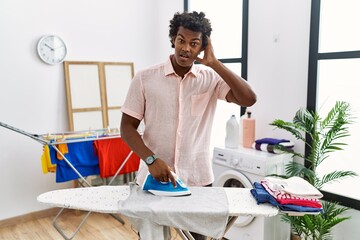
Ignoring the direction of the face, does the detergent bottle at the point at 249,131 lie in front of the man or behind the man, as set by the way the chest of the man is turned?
behind

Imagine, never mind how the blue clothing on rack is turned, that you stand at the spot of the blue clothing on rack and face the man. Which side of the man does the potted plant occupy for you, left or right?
left

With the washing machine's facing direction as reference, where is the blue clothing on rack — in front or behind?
in front

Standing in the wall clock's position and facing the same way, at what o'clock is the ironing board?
The ironing board is roughly at 12 o'clock from the wall clock.

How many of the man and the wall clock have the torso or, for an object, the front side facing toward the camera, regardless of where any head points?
2

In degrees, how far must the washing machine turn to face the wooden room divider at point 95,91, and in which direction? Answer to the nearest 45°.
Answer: approximately 45° to its right

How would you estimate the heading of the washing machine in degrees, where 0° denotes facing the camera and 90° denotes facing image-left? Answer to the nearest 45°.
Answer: approximately 45°

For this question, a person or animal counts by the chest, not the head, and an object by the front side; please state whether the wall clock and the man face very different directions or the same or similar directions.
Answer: same or similar directions

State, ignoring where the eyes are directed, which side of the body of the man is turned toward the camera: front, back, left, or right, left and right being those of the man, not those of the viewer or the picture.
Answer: front

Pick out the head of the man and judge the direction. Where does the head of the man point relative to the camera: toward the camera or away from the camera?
toward the camera

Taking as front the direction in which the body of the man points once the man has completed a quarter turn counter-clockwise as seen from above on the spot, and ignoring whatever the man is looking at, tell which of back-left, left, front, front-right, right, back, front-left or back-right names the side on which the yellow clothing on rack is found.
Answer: back-left

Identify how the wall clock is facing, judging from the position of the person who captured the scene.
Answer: facing the viewer

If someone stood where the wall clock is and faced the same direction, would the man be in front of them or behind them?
in front
